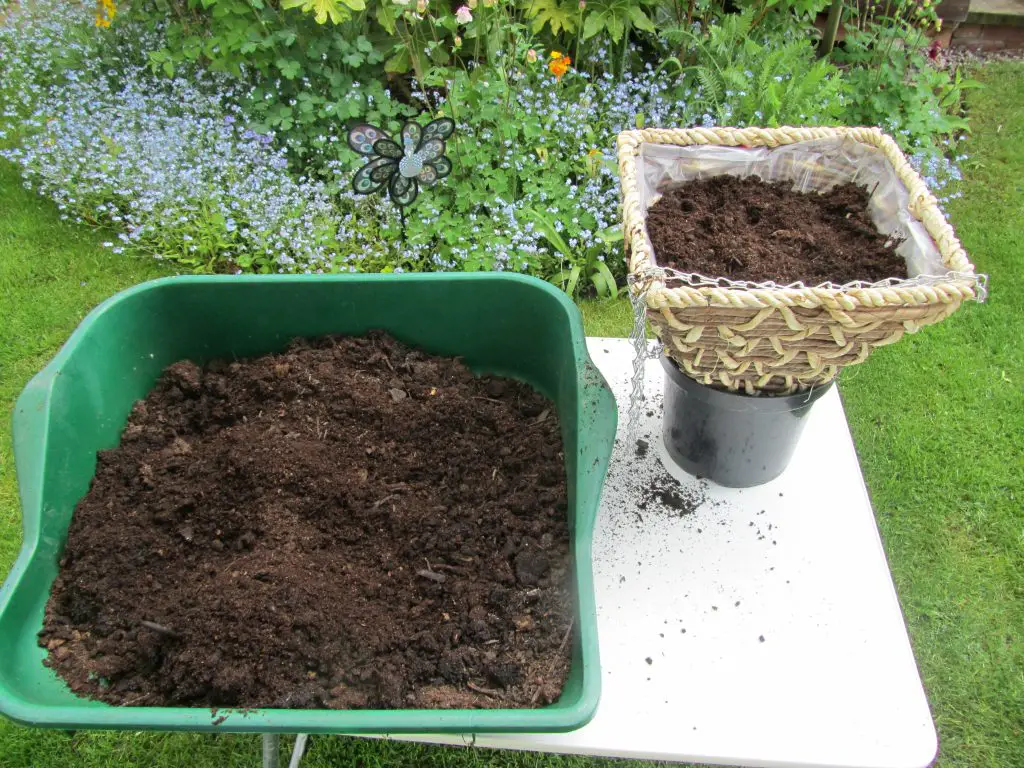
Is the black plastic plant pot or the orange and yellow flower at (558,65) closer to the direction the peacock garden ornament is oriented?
the black plastic plant pot

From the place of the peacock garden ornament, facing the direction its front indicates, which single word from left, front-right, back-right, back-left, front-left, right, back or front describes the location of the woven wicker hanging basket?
front-left

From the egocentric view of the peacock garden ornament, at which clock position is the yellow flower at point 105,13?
The yellow flower is roughly at 5 o'clock from the peacock garden ornament.

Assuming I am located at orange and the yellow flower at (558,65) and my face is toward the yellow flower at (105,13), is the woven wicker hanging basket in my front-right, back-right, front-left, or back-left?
back-left

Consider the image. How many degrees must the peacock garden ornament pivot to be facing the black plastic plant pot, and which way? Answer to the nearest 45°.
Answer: approximately 45° to its left

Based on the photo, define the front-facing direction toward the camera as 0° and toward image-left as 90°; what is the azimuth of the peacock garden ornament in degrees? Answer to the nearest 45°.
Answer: approximately 0°
